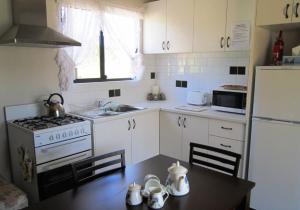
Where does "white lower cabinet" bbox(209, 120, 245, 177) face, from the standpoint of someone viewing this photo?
facing the viewer and to the left of the viewer

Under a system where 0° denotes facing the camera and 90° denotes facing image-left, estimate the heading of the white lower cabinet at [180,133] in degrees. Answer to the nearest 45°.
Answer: approximately 45°

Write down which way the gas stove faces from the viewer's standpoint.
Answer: facing the viewer and to the right of the viewer

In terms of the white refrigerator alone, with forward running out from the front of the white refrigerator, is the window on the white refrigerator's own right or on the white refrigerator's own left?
on the white refrigerator's own right

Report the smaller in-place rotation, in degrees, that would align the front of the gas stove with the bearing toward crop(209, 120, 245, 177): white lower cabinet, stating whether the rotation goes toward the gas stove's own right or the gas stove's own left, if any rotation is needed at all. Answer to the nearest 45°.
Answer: approximately 45° to the gas stove's own left

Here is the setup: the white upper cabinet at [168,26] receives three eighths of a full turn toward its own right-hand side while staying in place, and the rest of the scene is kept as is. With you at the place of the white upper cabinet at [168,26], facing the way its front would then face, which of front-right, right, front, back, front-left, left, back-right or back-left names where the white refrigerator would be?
back-right

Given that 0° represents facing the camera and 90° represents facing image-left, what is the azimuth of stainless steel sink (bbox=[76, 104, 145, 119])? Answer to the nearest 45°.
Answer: approximately 315°

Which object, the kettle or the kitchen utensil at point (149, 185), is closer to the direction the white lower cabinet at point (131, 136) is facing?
the kitchen utensil

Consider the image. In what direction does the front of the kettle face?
to the viewer's left

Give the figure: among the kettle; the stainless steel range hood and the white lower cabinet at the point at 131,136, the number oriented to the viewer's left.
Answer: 1

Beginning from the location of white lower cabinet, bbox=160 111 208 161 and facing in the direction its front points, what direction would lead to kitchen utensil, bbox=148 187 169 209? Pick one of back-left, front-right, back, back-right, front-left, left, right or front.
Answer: front-left

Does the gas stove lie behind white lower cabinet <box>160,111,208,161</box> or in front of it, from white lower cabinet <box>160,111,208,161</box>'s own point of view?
in front

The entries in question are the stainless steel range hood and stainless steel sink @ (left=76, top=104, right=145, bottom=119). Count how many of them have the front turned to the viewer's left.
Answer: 0
